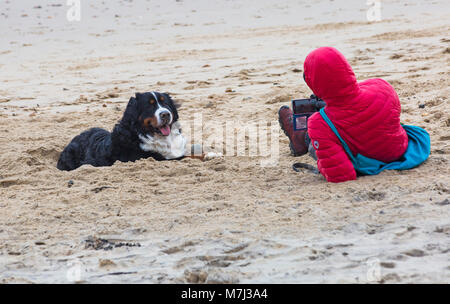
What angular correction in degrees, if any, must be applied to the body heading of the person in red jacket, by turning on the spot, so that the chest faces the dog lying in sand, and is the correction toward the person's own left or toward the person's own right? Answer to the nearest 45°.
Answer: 0° — they already face it

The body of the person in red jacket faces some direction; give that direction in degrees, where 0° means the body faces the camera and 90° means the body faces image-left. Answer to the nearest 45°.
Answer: approximately 135°
